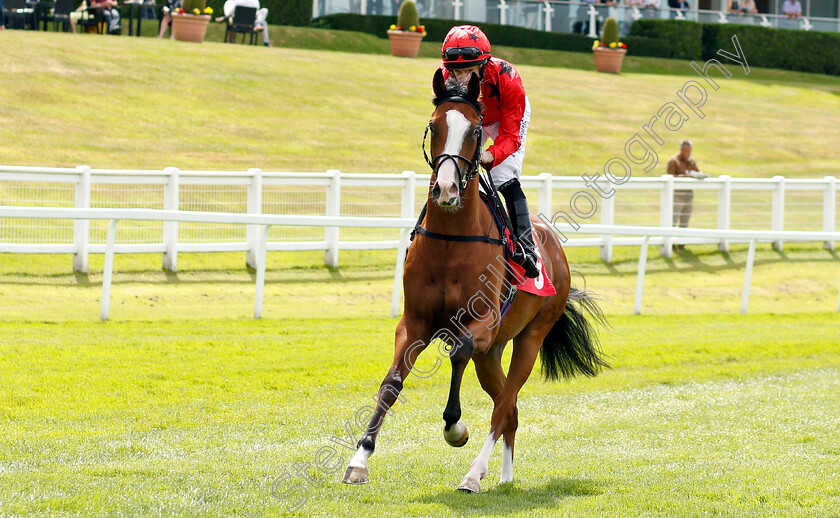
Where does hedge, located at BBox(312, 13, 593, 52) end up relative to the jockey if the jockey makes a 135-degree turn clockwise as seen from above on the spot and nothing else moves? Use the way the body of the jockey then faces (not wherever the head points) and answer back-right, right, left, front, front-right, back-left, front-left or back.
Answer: front

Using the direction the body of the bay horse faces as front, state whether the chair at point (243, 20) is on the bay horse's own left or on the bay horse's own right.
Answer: on the bay horse's own right

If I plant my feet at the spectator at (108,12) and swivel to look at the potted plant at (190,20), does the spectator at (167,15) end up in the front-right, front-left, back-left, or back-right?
front-left

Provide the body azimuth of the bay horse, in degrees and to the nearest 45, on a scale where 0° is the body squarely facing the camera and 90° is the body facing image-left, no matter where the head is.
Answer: approximately 45°

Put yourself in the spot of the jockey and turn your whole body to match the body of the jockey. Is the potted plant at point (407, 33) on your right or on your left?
on your right

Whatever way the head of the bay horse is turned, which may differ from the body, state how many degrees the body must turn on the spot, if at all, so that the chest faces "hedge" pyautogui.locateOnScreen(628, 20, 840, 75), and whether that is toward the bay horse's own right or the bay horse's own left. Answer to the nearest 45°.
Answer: approximately 135° to the bay horse's own right

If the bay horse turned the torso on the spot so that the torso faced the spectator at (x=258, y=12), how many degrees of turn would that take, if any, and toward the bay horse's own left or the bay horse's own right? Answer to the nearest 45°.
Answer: approximately 135° to the bay horse's own right

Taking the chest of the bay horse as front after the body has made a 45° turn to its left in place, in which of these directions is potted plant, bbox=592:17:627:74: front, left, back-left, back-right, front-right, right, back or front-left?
back
